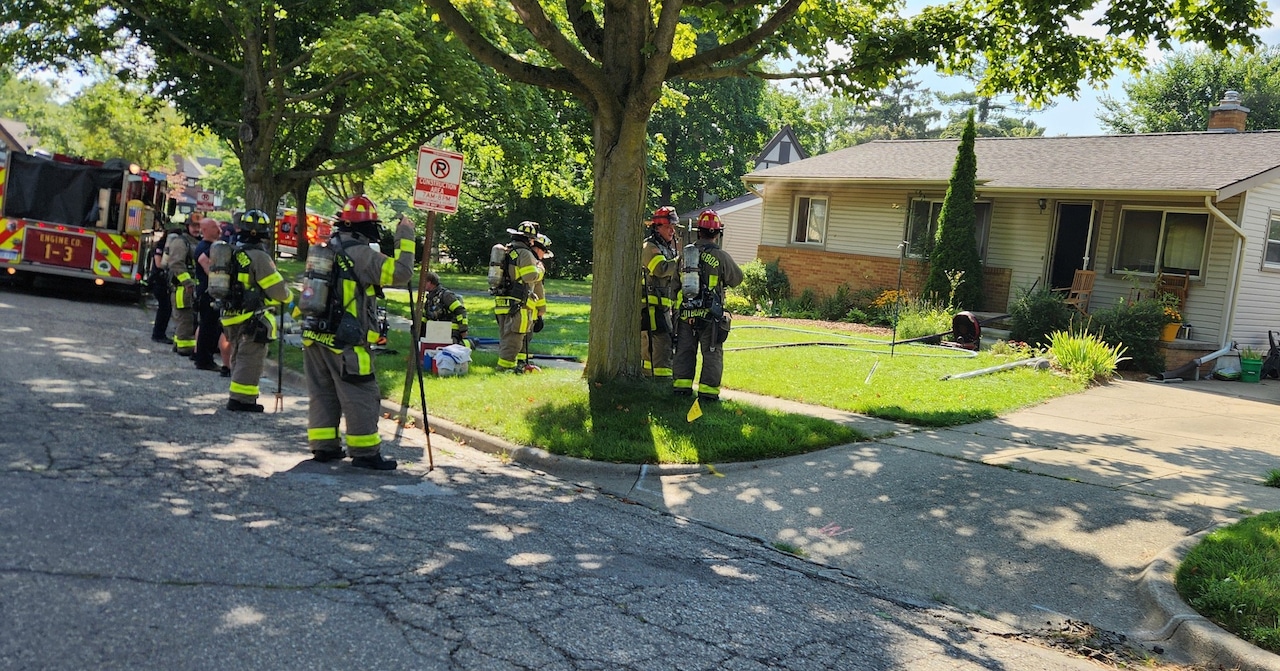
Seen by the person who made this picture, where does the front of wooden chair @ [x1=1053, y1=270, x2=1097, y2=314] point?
facing the viewer and to the left of the viewer

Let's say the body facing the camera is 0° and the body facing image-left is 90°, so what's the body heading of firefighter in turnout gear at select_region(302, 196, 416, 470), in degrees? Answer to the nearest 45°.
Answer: approximately 225°

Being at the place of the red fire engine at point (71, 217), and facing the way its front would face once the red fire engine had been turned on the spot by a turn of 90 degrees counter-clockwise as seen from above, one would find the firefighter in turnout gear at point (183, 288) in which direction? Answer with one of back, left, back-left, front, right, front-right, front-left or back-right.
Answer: left

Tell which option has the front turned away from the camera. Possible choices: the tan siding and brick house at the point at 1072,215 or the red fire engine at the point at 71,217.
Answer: the red fire engine

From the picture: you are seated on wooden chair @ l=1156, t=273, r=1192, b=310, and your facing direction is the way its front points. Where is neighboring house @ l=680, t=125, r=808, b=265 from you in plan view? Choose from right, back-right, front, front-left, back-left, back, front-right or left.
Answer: right

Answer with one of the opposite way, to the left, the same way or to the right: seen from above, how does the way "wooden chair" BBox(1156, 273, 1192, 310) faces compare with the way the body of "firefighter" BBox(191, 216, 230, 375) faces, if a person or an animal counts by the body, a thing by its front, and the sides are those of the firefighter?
the opposite way

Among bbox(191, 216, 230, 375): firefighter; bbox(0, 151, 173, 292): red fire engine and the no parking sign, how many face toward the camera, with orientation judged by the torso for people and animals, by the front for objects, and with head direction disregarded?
1

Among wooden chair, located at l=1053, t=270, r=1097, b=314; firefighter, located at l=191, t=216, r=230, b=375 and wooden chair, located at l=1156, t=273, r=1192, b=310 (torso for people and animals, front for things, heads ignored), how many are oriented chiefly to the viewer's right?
1

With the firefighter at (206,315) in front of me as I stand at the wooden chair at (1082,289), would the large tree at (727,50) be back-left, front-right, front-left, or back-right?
front-left

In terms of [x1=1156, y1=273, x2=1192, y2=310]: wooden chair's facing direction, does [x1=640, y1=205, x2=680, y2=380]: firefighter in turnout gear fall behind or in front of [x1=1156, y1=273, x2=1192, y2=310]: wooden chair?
in front

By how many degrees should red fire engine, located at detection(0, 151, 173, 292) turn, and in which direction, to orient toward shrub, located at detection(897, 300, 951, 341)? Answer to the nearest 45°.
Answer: approximately 135° to its right

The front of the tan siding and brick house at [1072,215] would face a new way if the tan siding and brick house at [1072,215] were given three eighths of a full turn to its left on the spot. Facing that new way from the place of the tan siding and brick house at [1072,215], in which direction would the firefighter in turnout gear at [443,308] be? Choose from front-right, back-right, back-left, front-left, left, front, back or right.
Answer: back-right
